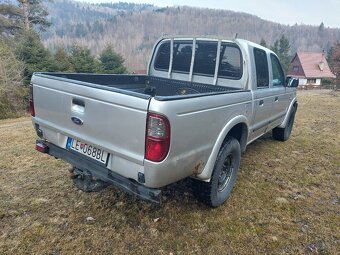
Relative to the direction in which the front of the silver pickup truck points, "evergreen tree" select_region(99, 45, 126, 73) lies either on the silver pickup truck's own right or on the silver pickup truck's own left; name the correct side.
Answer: on the silver pickup truck's own left

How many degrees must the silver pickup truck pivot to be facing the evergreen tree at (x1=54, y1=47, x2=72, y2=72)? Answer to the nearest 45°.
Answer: approximately 90° to its left

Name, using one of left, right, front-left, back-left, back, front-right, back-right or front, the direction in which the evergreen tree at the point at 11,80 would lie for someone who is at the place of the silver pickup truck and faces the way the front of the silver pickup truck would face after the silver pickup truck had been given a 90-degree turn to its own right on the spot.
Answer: back

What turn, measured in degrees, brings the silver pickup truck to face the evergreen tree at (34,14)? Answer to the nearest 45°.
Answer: approximately 90° to its left

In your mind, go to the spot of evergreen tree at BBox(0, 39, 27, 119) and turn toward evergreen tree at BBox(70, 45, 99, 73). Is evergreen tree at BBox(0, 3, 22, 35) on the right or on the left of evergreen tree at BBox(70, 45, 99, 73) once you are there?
left

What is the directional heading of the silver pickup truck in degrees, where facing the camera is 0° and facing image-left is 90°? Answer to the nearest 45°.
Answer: approximately 225°

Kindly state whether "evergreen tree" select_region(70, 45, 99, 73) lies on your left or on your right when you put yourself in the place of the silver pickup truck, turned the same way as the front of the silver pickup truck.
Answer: on your left
